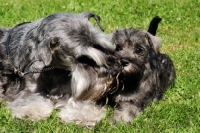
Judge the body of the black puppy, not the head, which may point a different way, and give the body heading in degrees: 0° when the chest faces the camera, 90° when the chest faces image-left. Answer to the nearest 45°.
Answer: approximately 45°
